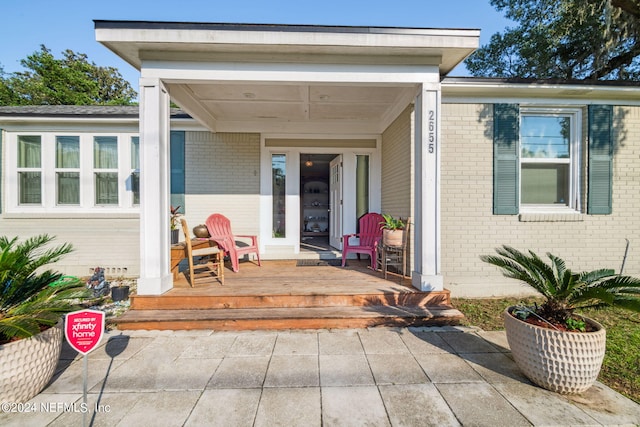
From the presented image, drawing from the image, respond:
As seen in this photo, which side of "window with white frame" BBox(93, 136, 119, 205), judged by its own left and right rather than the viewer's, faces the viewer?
front

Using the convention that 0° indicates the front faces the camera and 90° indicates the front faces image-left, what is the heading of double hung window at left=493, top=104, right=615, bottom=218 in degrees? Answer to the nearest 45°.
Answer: approximately 0°

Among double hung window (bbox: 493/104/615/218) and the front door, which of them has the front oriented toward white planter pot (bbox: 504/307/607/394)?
the double hung window

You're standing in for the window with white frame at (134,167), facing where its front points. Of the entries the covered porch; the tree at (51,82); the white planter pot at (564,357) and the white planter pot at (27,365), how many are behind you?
1

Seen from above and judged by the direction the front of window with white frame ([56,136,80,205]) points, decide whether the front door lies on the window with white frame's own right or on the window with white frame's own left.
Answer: on the window with white frame's own left

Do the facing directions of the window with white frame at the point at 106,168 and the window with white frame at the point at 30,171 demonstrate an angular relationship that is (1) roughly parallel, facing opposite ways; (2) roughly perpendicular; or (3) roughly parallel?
roughly parallel

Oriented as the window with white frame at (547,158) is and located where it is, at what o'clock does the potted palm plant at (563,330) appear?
The potted palm plant is roughly at 12 o'clock from the window with white frame.

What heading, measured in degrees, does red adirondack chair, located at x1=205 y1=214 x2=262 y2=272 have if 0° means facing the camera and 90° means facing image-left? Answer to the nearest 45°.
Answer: approximately 315°

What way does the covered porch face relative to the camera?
toward the camera

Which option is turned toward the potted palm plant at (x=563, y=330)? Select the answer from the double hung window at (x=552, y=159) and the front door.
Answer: the double hung window

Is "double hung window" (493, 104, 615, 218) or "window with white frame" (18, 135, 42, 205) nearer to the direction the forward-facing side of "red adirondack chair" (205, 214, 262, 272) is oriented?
the double hung window

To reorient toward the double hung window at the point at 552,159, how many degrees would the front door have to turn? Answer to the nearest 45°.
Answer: approximately 135° to its left

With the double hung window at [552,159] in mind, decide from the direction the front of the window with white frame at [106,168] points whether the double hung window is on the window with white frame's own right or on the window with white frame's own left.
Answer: on the window with white frame's own left

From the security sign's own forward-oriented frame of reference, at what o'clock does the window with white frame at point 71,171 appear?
The window with white frame is roughly at 6 o'clock from the security sign.

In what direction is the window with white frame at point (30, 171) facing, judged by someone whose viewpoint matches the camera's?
facing the viewer
